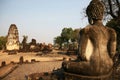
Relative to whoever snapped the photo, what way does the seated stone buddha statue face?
facing away from the viewer and to the left of the viewer
